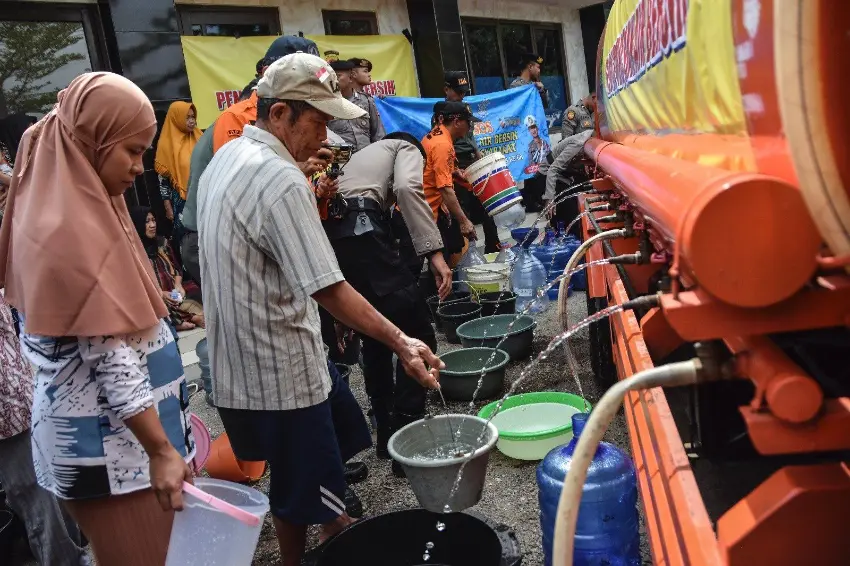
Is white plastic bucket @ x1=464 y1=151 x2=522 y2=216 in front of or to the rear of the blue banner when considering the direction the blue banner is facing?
in front

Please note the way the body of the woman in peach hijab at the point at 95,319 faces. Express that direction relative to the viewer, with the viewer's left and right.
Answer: facing to the right of the viewer

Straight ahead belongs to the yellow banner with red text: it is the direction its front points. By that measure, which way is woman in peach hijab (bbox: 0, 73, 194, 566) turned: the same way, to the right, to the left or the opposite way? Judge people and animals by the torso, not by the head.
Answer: to the left

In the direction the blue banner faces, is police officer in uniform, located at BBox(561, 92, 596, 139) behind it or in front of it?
in front

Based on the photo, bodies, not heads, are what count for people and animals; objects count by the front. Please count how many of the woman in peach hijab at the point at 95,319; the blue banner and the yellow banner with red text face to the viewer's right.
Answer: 1

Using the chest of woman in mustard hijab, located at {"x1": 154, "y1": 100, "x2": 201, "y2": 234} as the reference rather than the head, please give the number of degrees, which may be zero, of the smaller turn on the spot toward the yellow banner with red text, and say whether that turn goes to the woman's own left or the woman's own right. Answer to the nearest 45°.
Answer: approximately 90° to the woman's own left

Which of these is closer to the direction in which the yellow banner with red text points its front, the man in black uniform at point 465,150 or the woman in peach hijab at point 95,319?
the woman in peach hijab

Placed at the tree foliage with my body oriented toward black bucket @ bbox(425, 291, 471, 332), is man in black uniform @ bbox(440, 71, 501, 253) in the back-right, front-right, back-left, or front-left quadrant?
front-left

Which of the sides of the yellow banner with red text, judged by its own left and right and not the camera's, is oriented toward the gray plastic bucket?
front

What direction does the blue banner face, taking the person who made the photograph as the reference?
facing the viewer

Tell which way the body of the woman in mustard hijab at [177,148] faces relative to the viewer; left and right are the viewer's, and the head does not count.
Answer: facing the viewer and to the right of the viewer

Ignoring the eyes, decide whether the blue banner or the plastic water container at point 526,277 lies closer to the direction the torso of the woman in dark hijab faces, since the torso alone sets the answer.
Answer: the plastic water container
